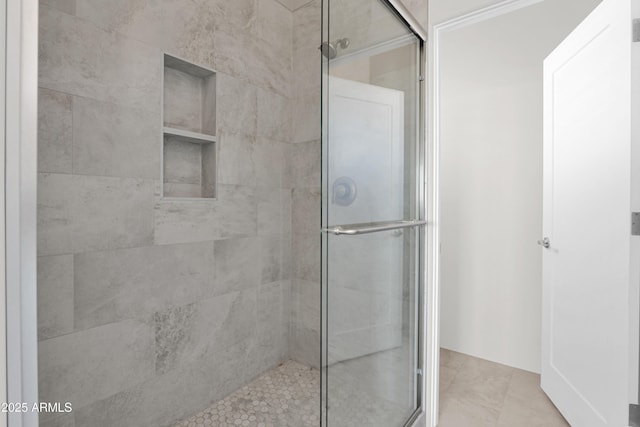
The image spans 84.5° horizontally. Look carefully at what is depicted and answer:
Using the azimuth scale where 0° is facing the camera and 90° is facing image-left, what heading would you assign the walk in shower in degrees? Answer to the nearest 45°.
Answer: approximately 315°

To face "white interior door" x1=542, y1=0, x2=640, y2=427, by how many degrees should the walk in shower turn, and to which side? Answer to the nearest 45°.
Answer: approximately 45° to its left

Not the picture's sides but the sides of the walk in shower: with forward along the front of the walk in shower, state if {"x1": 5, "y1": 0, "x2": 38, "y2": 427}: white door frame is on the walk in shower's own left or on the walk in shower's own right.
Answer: on the walk in shower's own right
